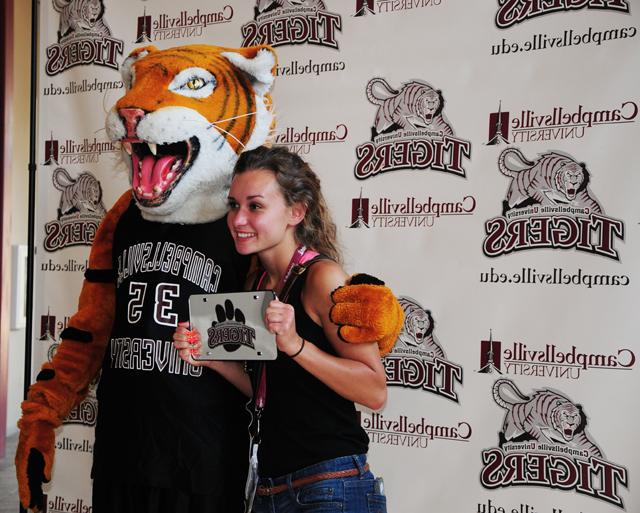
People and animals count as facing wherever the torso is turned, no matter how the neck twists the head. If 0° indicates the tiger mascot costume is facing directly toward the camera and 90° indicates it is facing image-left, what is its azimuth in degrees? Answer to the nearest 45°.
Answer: approximately 45°

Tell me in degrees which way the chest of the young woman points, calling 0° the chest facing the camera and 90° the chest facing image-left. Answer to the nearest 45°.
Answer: approximately 45°
